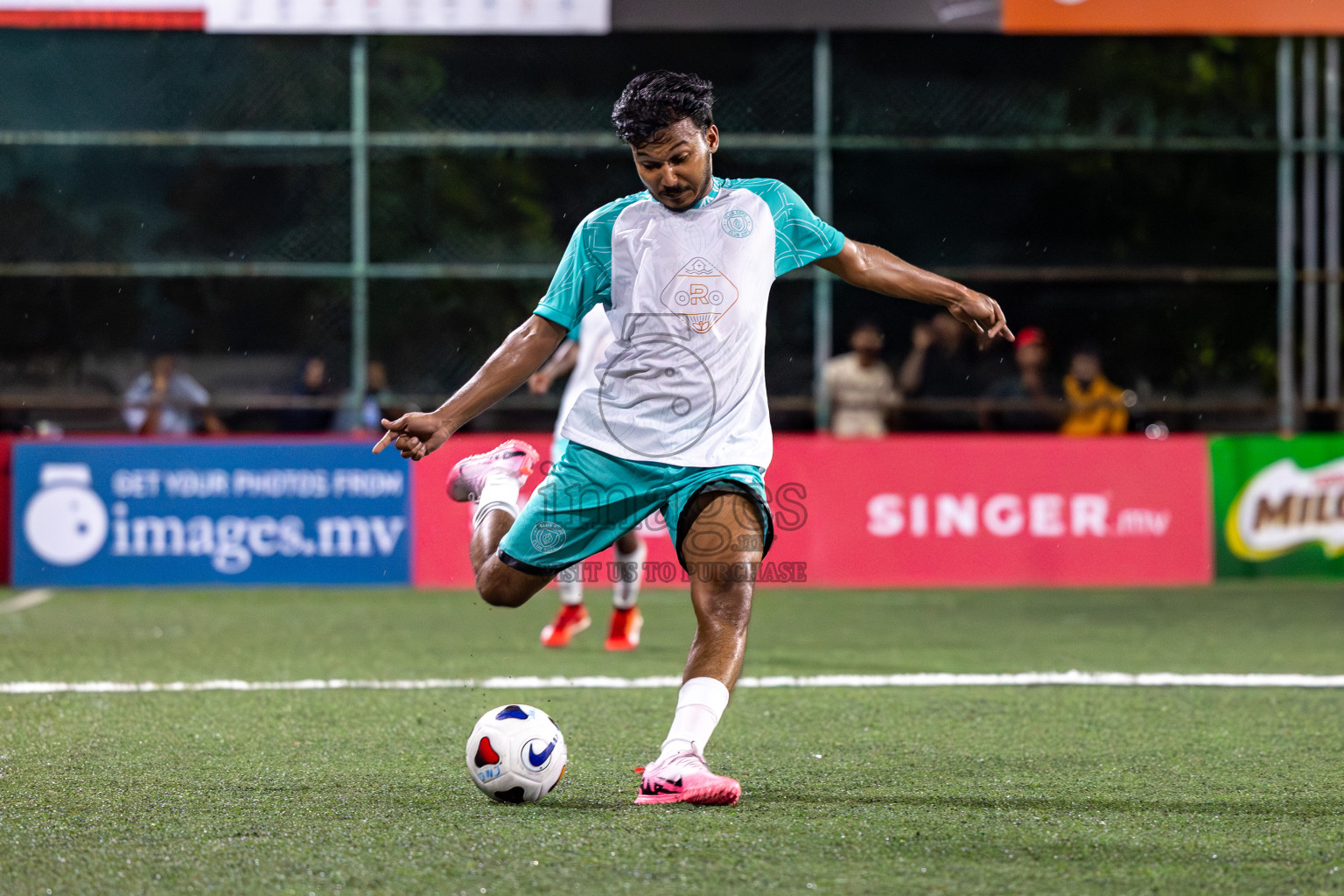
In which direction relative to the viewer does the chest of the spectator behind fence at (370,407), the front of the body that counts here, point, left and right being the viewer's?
facing the viewer

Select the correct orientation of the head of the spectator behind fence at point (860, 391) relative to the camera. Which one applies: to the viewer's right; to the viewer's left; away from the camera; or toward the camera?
toward the camera

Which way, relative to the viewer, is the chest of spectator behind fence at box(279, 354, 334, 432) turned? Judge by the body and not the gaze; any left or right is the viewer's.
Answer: facing the viewer

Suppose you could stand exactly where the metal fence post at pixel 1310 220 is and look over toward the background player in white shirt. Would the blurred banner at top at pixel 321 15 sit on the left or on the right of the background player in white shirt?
right

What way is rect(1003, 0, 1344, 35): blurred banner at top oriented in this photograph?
toward the camera

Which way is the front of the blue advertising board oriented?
toward the camera

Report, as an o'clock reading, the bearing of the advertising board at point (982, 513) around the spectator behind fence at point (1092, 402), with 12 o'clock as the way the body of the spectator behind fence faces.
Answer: The advertising board is roughly at 1 o'clock from the spectator behind fence.

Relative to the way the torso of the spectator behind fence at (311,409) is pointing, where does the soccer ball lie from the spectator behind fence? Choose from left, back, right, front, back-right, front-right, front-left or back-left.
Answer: front

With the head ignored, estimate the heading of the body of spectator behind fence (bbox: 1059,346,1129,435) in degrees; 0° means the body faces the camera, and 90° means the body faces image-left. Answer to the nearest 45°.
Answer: approximately 0°

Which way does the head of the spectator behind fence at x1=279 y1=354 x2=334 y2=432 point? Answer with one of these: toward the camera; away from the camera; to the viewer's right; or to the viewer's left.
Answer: toward the camera

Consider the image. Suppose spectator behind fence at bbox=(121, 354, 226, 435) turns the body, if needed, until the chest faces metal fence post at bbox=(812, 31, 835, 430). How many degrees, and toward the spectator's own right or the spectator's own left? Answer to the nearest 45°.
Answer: approximately 90° to the spectator's own left

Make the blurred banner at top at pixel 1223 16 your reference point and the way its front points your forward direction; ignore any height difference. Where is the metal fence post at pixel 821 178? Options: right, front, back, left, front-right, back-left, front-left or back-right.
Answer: right
